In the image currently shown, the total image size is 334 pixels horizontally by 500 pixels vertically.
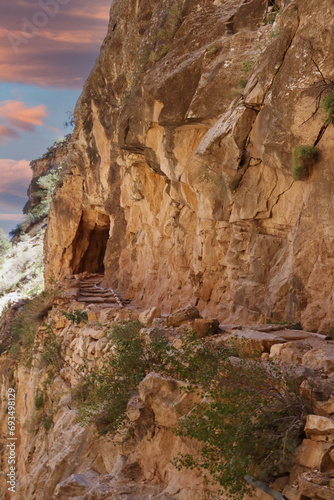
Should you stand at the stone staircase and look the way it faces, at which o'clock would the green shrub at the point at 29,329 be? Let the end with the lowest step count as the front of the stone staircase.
The green shrub is roughly at 2 o'clock from the stone staircase.

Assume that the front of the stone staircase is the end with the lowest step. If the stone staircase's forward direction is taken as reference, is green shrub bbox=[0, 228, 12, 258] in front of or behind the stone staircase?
behind

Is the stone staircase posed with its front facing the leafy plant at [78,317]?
yes

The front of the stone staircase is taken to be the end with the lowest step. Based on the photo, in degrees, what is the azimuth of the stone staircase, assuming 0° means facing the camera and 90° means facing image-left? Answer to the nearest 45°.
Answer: approximately 0°
